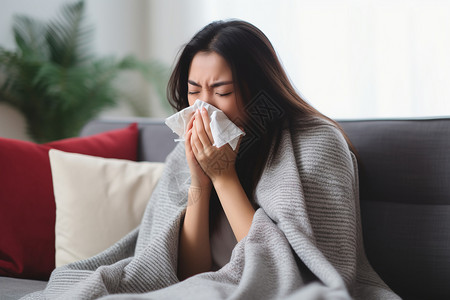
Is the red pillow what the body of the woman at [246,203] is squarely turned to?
no

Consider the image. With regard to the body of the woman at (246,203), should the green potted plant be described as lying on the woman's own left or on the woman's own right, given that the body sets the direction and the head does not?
on the woman's own right

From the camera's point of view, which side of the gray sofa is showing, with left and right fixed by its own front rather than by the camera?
front

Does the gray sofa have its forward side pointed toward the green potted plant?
no

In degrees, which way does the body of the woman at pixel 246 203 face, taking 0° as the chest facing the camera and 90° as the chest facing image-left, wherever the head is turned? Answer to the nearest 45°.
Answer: approximately 45°

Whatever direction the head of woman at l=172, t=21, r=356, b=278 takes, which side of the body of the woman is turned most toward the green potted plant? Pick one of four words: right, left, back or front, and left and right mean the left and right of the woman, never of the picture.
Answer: right
